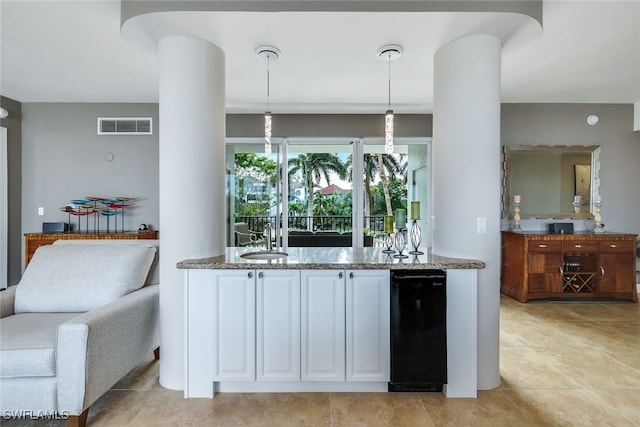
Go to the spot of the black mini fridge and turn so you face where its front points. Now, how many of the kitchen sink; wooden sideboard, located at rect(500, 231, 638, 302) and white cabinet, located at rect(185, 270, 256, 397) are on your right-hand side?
2

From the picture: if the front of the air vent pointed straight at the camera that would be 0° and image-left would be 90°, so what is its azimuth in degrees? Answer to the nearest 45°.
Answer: approximately 0°

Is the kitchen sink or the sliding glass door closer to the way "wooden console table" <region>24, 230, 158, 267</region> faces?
the kitchen sink

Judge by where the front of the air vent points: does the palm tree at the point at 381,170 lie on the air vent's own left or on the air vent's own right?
on the air vent's own left

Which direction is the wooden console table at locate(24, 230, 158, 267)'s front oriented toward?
toward the camera

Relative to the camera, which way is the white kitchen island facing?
toward the camera

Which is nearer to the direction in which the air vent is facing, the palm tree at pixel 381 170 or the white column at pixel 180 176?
the white column

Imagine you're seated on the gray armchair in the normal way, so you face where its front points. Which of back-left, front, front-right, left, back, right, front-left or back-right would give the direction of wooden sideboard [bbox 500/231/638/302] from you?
back-left

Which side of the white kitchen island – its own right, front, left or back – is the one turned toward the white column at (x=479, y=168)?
left

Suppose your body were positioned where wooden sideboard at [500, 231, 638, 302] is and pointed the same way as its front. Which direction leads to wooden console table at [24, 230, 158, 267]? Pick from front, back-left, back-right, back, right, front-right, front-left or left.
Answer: front-right

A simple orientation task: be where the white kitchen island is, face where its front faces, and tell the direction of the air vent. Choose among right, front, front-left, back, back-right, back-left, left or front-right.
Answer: back-right

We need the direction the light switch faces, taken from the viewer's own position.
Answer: facing the viewer

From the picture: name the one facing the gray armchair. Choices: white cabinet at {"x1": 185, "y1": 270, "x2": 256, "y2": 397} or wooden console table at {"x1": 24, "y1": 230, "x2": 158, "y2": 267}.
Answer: the wooden console table

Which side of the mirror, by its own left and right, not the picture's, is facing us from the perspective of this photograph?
front
